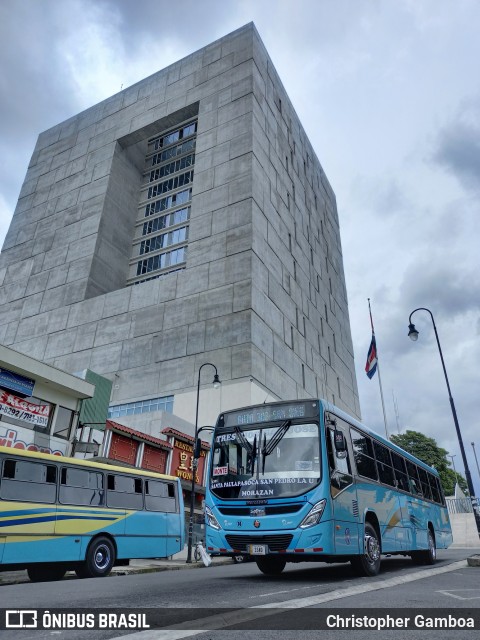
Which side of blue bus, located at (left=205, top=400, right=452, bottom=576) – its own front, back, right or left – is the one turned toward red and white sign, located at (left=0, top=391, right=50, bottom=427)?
right

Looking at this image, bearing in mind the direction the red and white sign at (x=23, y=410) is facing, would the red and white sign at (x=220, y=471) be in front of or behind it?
in front

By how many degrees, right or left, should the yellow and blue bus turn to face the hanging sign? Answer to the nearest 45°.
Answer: approximately 90° to its right

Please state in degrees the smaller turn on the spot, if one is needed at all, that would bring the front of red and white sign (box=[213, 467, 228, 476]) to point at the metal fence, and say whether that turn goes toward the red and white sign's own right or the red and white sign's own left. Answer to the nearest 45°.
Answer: approximately 180°

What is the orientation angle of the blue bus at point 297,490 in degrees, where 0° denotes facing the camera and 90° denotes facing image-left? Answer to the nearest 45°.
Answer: approximately 45°

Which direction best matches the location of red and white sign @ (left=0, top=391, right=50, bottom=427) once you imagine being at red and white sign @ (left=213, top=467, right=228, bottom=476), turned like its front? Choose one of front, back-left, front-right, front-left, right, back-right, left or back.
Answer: right

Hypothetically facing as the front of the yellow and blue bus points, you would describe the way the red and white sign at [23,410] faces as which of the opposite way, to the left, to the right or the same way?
to the left

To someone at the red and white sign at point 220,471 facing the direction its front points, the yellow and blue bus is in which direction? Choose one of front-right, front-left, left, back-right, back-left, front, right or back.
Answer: right

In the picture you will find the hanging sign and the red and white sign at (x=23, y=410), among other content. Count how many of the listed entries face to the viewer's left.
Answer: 0

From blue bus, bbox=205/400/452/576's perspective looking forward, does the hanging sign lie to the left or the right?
on its right

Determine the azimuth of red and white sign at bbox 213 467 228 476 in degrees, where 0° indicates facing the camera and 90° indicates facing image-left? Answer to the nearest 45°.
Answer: approximately 45°
